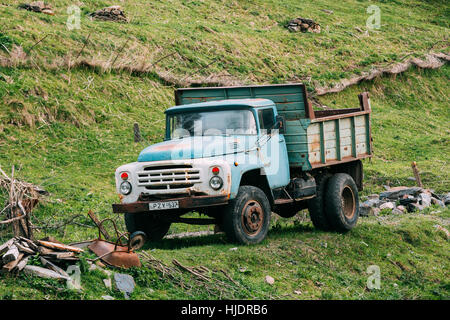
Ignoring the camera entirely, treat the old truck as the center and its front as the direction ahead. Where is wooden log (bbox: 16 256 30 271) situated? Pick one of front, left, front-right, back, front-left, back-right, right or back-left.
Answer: front

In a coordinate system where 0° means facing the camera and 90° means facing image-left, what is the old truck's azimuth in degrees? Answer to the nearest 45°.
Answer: approximately 45°

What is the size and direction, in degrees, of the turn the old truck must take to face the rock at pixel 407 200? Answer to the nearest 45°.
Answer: approximately 180°

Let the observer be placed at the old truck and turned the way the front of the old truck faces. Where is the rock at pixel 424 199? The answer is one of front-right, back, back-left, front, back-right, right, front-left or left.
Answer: back

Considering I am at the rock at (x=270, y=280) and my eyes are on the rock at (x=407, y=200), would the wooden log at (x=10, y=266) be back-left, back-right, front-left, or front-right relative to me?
back-left

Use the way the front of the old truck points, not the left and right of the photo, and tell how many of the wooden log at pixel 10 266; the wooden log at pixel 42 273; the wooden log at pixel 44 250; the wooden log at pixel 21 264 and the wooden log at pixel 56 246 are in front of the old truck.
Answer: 5

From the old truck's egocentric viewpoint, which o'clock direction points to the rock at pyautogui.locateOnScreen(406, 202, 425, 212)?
The rock is roughly at 6 o'clock from the old truck.

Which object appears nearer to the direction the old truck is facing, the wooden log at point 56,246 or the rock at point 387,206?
the wooden log

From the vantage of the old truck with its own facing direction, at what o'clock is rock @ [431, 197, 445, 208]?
The rock is roughly at 6 o'clock from the old truck.

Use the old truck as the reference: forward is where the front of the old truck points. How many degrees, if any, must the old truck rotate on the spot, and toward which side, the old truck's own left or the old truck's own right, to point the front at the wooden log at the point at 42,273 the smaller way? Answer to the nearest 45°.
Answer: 0° — it already faces it

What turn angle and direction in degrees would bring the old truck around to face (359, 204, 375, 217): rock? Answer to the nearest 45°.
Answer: approximately 180°

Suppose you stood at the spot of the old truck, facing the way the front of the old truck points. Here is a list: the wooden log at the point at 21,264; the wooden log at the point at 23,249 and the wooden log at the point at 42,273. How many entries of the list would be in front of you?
3

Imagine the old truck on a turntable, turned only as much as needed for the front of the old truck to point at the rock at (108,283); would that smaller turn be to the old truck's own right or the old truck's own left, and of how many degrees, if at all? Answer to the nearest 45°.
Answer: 0° — it already faces it

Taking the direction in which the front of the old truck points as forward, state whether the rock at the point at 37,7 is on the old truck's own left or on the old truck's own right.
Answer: on the old truck's own right

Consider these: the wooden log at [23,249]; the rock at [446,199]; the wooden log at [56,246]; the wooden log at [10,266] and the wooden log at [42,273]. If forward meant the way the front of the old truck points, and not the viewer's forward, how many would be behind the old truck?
1

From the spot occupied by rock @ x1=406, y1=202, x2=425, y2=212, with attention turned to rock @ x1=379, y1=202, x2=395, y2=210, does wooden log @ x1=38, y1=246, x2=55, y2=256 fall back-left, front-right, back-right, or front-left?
front-left

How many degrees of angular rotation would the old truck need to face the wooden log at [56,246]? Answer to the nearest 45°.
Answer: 0° — it already faces it

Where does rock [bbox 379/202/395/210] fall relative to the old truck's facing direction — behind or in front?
behind

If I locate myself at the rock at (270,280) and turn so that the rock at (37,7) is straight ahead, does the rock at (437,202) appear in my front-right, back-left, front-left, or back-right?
front-right

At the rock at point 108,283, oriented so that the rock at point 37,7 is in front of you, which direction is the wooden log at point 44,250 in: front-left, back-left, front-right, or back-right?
front-left

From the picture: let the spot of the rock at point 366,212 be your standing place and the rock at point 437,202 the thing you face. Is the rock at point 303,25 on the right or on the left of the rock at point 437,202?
left

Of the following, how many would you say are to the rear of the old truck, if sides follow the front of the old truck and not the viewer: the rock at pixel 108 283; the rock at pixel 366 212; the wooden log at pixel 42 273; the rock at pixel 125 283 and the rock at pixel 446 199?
2
